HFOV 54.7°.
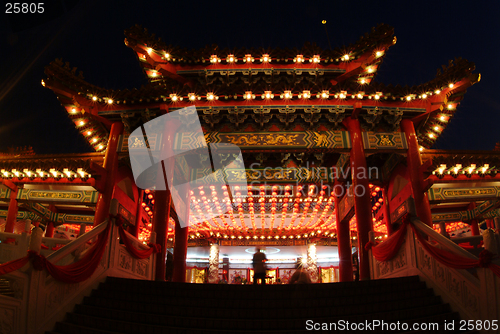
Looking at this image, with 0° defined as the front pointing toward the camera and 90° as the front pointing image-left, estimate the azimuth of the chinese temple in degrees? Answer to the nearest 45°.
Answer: approximately 0°

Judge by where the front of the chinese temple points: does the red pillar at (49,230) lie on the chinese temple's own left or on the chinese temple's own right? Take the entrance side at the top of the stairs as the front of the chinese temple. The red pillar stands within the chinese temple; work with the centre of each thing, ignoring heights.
on the chinese temple's own right

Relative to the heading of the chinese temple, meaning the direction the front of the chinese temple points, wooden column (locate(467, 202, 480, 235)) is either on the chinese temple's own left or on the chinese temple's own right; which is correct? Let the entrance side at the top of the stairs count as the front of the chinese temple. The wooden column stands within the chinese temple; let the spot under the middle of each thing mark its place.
on the chinese temple's own left
